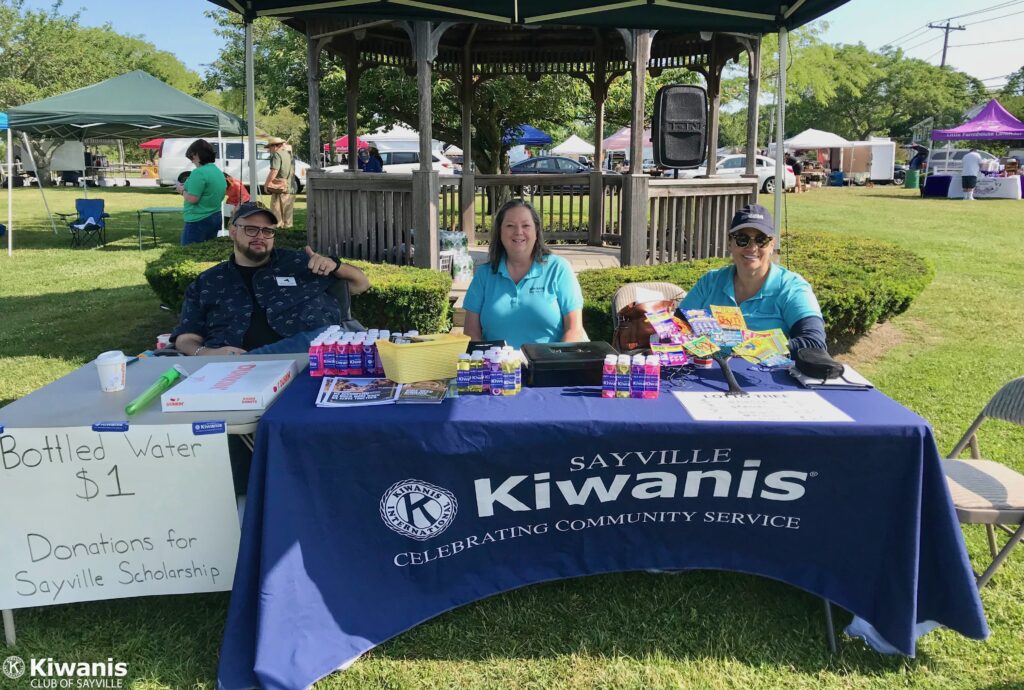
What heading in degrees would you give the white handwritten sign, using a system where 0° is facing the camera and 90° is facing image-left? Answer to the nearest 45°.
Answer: approximately 0°

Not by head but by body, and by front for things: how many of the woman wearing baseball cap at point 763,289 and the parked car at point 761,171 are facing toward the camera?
1

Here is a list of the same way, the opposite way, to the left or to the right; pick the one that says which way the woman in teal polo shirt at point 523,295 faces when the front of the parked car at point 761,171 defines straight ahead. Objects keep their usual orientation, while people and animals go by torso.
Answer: to the left

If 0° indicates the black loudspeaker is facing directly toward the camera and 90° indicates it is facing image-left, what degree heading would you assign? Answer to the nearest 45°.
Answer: approximately 0°

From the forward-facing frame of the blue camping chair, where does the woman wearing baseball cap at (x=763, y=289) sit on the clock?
The woman wearing baseball cap is roughly at 10 o'clock from the blue camping chair.

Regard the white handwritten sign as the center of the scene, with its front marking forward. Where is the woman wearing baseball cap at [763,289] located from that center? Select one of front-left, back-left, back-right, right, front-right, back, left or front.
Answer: left

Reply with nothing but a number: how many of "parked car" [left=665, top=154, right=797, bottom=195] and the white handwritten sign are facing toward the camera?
1

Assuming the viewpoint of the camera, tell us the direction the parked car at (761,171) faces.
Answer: facing to the left of the viewer

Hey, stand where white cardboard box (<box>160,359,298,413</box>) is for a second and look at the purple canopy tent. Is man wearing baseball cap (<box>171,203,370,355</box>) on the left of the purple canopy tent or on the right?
left

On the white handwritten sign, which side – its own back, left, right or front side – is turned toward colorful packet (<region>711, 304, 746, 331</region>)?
left
